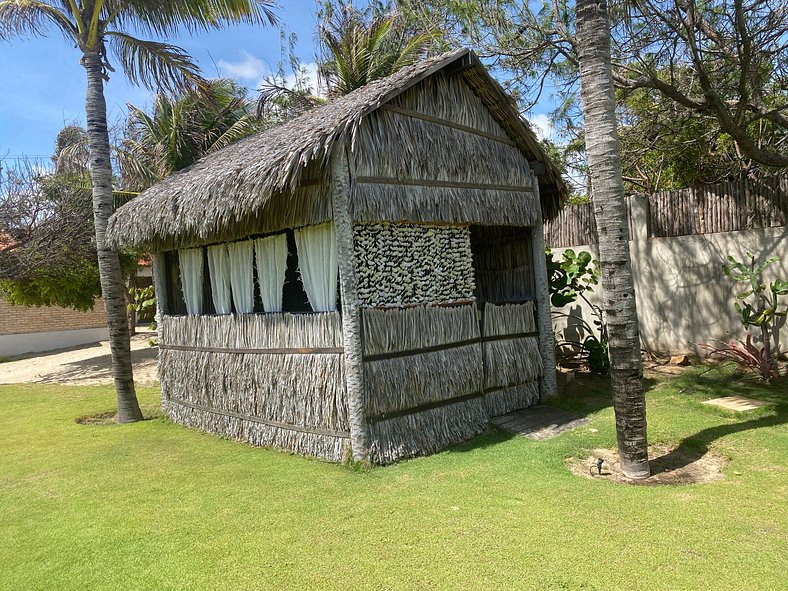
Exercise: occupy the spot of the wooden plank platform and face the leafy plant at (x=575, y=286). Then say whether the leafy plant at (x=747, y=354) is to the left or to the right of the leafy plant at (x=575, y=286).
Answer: right

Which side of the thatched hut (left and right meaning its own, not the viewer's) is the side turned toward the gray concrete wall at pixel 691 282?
left

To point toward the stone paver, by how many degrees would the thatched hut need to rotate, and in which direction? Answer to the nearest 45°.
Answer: approximately 45° to its left

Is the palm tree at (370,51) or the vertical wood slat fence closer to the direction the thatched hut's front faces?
the vertical wood slat fence

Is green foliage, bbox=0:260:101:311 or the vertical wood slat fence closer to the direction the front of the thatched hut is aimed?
the vertical wood slat fence

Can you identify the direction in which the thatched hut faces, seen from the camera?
facing the viewer and to the right of the viewer

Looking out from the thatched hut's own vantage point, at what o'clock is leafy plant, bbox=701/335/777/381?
The leafy plant is roughly at 10 o'clock from the thatched hut.

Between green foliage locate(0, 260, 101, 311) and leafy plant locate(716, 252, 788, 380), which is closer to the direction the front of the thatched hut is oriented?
the leafy plant

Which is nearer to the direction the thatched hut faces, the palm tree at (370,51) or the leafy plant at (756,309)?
the leafy plant

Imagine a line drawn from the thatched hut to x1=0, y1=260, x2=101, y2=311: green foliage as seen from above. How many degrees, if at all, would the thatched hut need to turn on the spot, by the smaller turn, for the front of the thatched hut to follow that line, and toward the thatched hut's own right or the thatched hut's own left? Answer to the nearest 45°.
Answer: approximately 180°

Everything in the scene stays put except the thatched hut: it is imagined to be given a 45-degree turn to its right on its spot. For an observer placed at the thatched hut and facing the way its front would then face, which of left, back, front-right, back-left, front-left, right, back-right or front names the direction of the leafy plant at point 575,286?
back-left

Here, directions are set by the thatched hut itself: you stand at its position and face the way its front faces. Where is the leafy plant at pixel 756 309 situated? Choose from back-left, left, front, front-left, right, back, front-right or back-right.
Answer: front-left

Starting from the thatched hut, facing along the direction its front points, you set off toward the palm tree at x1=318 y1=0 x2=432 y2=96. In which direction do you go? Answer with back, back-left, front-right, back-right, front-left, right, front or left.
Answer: back-left
